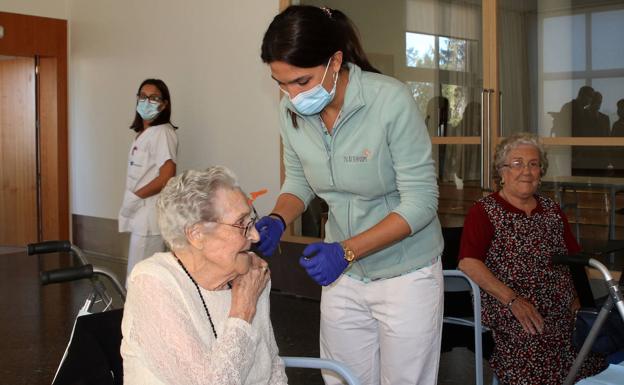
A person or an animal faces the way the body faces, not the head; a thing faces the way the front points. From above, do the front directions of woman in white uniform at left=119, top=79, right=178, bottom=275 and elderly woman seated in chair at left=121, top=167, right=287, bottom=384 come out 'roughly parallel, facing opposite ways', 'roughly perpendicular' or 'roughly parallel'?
roughly perpendicular

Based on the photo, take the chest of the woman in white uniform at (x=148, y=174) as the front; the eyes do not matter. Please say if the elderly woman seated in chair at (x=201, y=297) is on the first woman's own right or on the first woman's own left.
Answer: on the first woman's own left

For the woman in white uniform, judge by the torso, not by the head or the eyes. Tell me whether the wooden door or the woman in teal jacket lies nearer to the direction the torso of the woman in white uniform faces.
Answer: the woman in teal jacket

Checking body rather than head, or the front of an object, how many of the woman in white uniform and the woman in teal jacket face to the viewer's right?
0

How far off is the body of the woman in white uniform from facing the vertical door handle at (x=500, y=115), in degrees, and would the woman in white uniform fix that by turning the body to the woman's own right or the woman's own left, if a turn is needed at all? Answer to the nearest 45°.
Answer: approximately 135° to the woman's own left

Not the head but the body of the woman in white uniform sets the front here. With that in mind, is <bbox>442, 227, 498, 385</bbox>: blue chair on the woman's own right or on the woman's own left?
on the woman's own left

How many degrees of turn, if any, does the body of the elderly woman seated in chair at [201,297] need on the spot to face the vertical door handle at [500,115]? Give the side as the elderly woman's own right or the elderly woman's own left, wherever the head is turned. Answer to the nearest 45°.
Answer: approximately 90° to the elderly woman's own left

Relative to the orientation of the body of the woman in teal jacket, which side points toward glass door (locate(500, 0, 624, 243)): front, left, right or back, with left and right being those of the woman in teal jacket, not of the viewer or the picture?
back

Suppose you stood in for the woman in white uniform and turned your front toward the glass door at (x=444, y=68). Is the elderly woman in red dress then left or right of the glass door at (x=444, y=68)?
right

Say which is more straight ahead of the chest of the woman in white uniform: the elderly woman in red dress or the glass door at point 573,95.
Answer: the elderly woman in red dress

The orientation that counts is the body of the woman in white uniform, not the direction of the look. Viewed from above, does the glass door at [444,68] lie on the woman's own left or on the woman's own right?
on the woman's own left

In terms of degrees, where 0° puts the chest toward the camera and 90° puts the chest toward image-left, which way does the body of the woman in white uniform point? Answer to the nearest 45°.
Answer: approximately 45°
